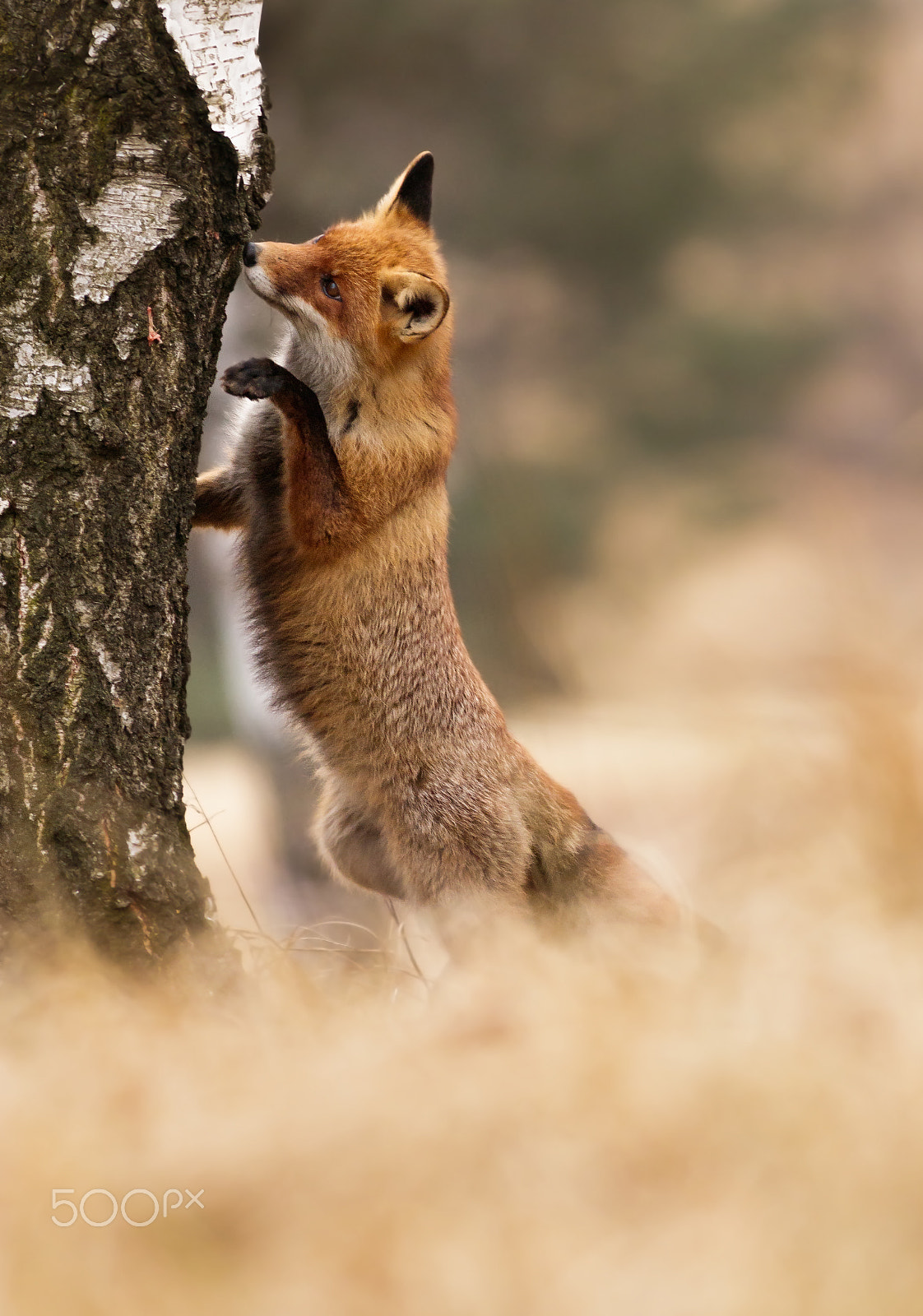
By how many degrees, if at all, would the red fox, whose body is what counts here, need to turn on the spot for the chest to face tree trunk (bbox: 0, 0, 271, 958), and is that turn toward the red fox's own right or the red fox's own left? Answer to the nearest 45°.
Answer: approximately 45° to the red fox's own left

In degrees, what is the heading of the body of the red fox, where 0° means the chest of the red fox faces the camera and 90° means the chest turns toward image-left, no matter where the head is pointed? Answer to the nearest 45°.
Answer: approximately 90°
